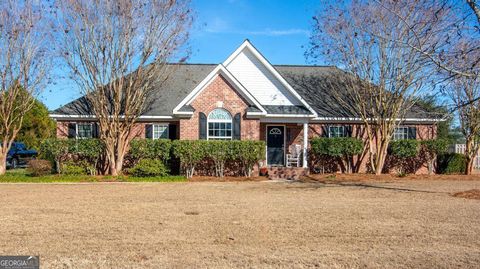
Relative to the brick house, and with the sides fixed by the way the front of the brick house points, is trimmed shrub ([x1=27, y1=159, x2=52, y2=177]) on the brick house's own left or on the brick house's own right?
on the brick house's own right

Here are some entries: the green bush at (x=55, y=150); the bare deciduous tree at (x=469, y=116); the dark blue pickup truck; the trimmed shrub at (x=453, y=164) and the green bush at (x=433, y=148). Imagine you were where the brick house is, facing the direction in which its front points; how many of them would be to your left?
3

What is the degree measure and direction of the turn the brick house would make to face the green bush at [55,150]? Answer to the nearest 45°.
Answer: approximately 90° to its right

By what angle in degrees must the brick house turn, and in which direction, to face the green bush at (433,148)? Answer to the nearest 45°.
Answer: approximately 90° to its left

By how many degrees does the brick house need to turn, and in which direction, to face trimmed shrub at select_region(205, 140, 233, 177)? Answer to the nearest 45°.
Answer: approximately 45° to its right

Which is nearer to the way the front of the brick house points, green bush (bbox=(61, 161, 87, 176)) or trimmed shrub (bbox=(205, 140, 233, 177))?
the trimmed shrub

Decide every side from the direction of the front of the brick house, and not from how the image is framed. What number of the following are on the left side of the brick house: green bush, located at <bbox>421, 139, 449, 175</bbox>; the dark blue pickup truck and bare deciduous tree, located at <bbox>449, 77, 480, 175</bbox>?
2

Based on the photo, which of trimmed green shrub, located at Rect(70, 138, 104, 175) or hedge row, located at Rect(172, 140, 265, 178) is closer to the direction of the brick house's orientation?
the hedge row

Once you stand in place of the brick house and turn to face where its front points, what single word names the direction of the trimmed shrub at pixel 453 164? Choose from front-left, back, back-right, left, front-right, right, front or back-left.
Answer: left

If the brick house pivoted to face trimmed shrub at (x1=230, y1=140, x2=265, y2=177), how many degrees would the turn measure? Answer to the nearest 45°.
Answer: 0° — it already faces it

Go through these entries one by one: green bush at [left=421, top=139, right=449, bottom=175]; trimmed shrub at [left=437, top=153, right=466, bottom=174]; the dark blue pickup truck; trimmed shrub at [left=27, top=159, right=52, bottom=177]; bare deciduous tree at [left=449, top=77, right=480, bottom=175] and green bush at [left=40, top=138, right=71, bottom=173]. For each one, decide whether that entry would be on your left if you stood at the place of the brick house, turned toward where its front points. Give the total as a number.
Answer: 3

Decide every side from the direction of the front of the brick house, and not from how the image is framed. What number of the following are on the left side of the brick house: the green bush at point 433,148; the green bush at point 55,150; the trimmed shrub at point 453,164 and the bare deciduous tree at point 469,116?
3

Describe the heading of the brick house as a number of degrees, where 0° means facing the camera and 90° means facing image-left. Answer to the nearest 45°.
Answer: approximately 0°
